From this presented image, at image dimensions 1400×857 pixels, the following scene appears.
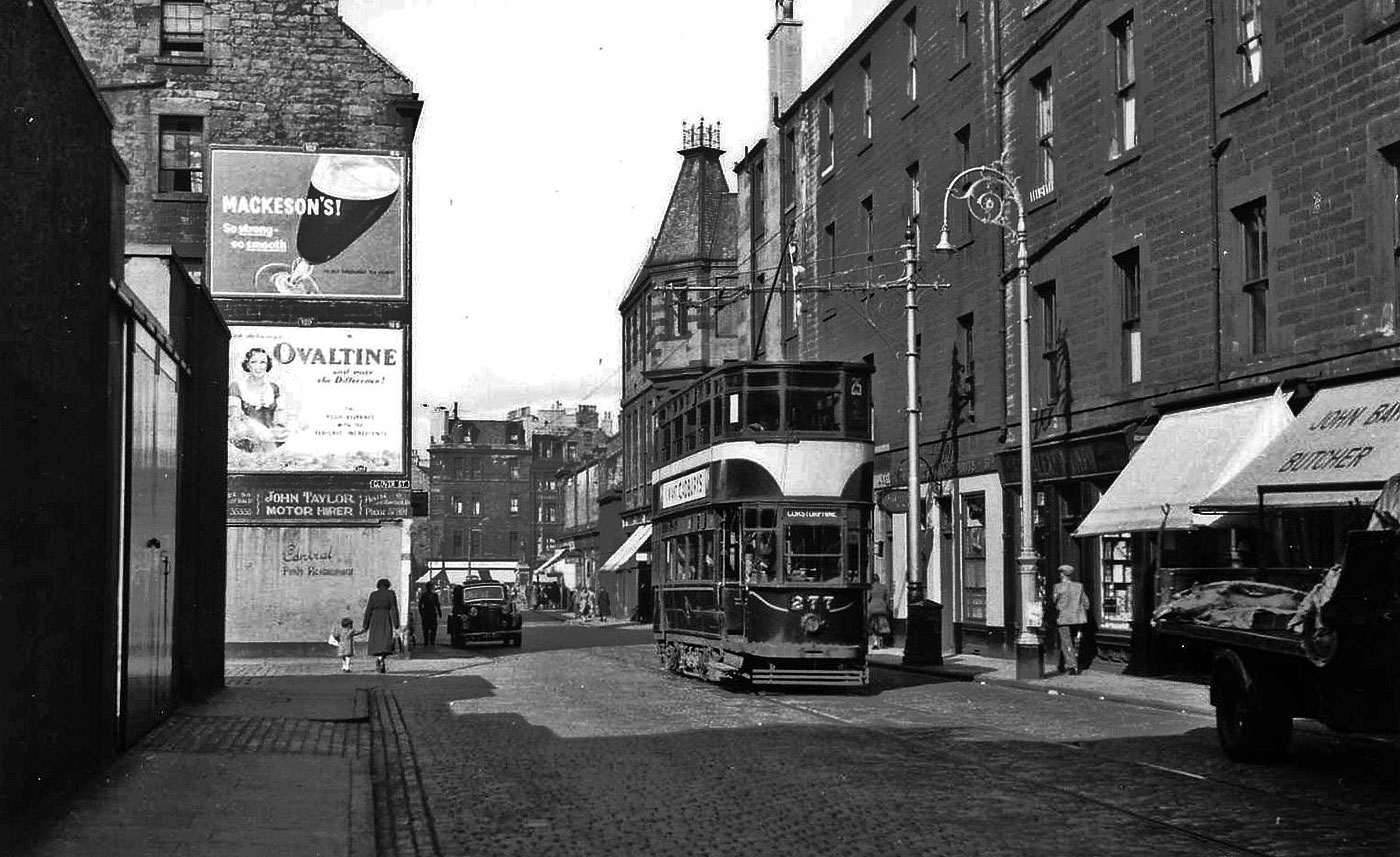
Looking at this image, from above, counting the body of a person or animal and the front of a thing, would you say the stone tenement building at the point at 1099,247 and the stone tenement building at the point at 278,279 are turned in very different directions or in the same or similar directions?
very different directions

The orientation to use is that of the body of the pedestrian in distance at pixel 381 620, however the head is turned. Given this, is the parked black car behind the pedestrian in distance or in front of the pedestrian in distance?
in front

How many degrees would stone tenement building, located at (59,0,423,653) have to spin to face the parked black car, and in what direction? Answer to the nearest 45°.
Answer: approximately 45° to its left

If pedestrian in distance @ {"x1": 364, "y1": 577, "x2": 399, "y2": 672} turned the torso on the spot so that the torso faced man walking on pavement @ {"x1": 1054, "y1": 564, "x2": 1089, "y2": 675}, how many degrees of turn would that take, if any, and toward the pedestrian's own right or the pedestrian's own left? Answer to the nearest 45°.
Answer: approximately 135° to the pedestrian's own right

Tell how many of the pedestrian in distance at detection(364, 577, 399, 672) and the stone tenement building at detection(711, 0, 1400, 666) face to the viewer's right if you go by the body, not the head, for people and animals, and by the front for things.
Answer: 0

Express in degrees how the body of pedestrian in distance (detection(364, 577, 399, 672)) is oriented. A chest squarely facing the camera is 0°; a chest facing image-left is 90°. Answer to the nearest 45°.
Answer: approximately 180°

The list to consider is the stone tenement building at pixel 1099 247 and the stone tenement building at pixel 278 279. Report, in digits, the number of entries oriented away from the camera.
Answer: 0

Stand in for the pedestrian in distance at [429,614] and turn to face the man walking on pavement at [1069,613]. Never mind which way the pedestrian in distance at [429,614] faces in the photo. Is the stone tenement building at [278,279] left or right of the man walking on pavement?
right
